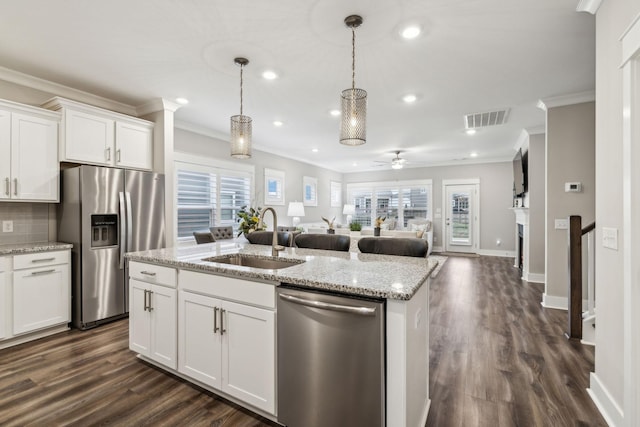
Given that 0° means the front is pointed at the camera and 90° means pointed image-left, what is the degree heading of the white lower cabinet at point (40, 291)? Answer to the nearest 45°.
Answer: approximately 315°

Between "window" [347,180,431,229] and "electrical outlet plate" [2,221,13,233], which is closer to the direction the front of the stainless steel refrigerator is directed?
the window

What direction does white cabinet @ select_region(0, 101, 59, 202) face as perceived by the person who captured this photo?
facing the viewer and to the right of the viewer

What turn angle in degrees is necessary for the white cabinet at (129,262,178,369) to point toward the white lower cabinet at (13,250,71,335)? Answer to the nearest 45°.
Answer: approximately 90° to its right

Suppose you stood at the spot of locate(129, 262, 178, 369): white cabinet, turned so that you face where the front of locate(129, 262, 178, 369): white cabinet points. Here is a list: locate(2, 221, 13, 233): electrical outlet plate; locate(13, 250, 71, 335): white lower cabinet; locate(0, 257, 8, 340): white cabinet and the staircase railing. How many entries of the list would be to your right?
3

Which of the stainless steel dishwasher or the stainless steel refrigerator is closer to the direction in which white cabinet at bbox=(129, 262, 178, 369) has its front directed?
the stainless steel dishwasher

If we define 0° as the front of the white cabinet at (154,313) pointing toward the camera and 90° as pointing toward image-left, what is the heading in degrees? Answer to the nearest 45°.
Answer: approximately 45°

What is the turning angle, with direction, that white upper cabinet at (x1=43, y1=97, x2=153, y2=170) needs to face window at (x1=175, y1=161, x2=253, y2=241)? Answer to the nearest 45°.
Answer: approximately 90° to its left

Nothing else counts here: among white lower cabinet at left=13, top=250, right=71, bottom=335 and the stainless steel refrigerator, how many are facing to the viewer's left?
0

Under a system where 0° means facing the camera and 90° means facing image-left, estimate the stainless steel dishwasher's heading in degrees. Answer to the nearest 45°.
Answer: approximately 45°

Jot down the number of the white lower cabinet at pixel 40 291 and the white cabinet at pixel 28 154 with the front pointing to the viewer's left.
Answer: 0

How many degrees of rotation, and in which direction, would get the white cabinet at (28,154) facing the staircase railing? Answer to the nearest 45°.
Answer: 0° — it already faces it

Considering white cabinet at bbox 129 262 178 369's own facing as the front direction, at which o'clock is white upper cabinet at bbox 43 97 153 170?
The white upper cabinet is roughly at 4 o'clock from the white cabinet.

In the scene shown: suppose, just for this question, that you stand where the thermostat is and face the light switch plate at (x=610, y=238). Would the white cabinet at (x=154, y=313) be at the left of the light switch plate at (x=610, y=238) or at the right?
right

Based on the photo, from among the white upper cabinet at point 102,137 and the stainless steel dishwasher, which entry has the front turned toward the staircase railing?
the white upper cabinet

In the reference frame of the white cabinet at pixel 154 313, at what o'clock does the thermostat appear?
The thermostat is roughly at 8 o'clock from the white cabinet.

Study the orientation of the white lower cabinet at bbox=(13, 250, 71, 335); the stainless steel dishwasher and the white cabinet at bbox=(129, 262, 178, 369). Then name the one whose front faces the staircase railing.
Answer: the white lower cabinet
